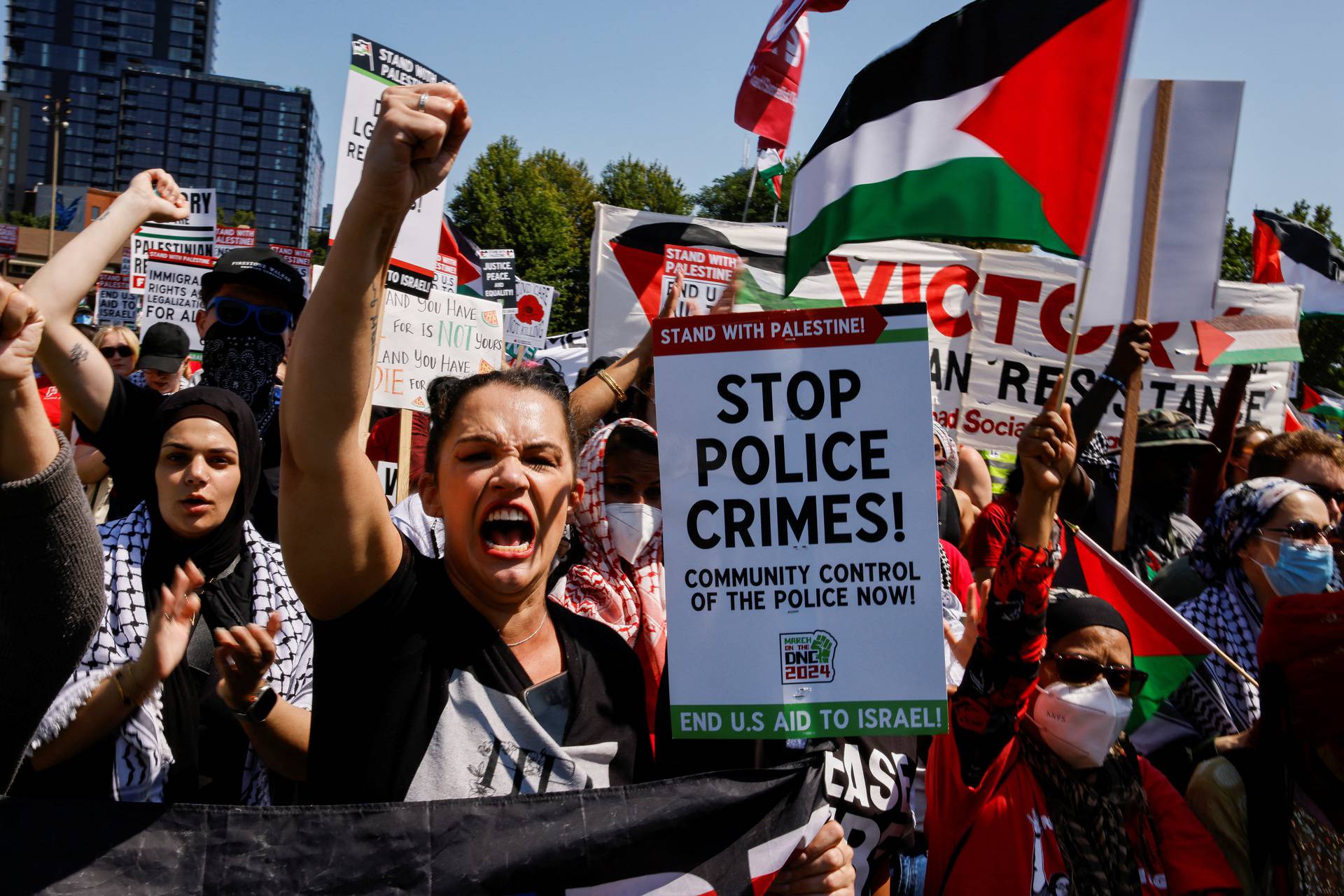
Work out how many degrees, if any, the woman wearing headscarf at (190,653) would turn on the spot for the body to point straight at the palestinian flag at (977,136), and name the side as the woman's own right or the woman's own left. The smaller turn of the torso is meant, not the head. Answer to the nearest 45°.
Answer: approximately 90° to the woman's own left

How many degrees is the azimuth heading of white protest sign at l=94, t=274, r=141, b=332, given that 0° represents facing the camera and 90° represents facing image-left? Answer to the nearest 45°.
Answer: approximately 0°

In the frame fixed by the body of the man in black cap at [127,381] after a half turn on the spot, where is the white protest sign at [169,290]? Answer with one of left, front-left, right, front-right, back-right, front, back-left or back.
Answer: front

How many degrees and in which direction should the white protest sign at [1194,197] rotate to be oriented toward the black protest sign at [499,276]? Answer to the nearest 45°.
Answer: approximately 45° to its left

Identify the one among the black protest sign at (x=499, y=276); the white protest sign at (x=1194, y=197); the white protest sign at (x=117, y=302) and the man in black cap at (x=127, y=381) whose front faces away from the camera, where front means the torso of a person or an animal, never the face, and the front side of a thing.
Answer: the white protest sign at (x=1194, y=197)

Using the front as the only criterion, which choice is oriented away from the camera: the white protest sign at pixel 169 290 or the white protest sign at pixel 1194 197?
the white protest sign at pixel 1194 197

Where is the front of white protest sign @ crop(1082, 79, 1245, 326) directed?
away from the camera
